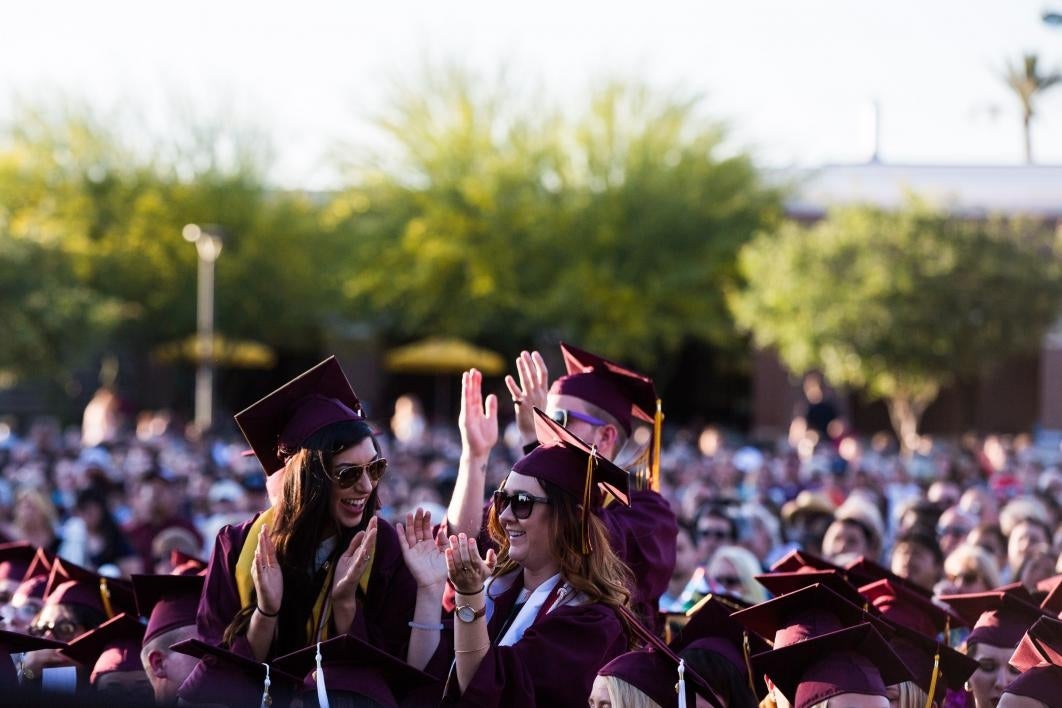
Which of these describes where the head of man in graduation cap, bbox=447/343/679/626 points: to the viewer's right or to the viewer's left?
to the viewer's left

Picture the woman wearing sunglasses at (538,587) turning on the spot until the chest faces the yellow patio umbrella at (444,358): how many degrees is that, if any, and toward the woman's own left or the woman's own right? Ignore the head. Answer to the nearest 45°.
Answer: approximately 135° to the woman's own right

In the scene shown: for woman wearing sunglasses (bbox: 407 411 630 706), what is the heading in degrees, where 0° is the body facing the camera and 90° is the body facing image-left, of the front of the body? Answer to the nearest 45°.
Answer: approximately 45°

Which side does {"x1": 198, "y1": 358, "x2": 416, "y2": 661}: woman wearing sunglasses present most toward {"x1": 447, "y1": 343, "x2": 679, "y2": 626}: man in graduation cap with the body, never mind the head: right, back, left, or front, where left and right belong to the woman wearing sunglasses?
left
